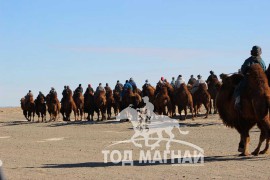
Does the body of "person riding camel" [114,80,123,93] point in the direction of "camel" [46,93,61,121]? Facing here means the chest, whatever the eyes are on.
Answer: no

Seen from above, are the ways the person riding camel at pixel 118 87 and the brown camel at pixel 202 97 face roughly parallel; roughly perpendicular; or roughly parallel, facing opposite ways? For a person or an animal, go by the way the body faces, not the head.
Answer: roughly parallel
